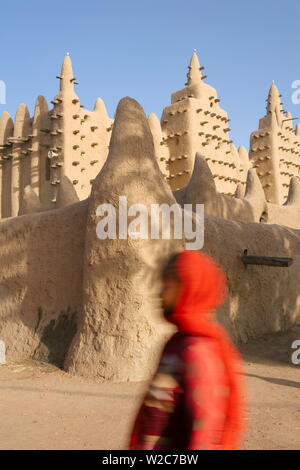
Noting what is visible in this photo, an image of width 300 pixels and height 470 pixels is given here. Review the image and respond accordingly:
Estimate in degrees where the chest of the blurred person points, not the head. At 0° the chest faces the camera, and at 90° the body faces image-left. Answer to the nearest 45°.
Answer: approximately 90°

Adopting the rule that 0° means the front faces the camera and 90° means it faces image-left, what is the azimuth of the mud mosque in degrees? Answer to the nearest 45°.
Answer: approximately 315°

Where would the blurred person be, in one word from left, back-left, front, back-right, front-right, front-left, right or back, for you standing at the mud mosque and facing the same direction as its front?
front-right

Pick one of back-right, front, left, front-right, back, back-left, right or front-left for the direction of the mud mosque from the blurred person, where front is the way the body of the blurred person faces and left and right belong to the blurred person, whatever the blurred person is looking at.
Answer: right

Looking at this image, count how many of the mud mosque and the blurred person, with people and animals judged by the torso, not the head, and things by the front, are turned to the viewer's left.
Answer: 1

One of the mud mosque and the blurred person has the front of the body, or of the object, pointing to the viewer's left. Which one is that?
the blurred person
